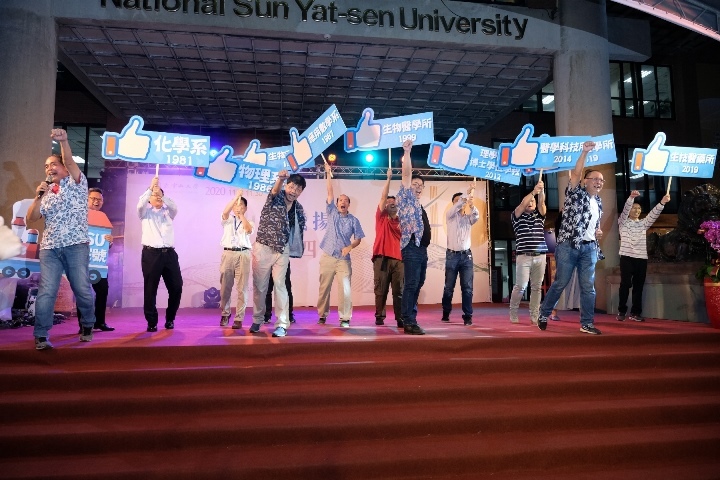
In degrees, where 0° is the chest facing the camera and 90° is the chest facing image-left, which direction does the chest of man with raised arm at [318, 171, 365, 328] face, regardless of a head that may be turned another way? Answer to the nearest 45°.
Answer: approximately 0°

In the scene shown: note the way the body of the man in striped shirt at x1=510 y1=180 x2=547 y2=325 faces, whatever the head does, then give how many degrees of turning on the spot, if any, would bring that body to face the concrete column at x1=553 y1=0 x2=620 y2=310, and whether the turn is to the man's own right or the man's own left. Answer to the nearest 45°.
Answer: approximately 180°

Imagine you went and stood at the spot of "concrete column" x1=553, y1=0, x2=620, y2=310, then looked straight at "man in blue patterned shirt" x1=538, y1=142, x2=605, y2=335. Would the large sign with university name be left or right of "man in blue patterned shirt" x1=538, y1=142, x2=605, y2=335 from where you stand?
right

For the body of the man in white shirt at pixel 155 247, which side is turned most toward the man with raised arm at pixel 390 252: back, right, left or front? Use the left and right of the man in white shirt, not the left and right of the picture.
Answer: left

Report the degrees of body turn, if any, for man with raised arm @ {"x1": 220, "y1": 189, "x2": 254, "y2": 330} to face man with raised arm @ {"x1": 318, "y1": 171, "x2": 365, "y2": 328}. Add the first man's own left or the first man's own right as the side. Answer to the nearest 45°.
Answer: approximately 45° to the first man's own left

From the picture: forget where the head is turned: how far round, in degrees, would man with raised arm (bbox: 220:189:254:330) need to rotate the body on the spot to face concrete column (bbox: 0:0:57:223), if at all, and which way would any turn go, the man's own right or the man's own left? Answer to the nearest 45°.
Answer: approximately 135° to the man's own right

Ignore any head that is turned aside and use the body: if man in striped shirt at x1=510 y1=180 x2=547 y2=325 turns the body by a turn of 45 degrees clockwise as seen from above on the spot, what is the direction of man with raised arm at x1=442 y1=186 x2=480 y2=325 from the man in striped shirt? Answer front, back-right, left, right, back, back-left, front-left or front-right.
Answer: front-right

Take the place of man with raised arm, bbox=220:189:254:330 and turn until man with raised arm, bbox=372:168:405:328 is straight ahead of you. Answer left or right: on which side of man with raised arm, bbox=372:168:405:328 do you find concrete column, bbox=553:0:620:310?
left

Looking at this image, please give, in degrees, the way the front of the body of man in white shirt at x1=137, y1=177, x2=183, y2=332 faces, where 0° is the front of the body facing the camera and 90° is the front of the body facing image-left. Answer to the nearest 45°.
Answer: approximately 0°
